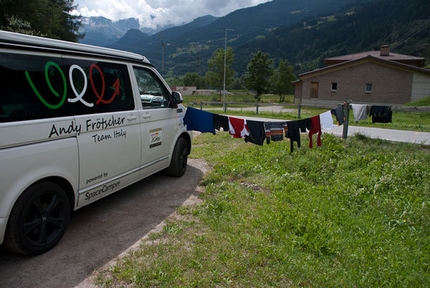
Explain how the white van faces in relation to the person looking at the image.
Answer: facing away from the viewer and to the right of the viewer

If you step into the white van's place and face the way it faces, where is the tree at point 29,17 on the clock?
The tree is roughly at 10 o'clock from the white van.

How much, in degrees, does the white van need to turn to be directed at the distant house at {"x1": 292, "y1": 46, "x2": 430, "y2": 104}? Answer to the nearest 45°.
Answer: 0° — it already faces it

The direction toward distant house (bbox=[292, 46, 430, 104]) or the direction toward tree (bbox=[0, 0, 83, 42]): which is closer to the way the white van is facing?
the distant house
